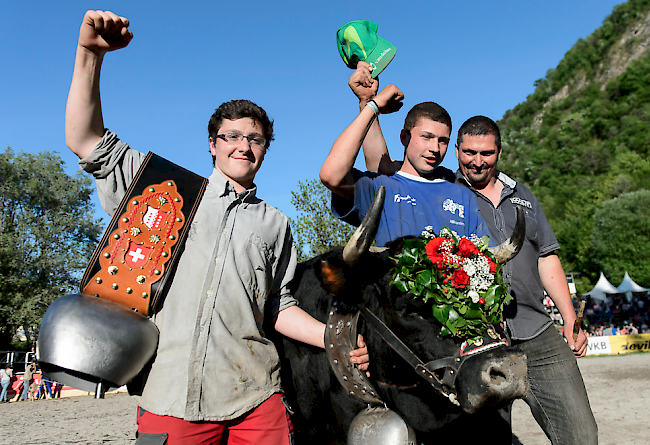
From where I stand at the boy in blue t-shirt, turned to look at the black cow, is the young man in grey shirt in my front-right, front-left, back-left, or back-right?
front-right

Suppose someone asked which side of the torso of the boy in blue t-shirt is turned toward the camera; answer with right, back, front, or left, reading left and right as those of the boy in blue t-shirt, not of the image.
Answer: front

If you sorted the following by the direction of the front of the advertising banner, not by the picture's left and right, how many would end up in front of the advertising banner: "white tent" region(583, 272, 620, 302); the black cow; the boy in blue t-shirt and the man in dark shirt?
3

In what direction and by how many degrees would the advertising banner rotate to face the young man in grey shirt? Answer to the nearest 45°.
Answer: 0° — it already faces them

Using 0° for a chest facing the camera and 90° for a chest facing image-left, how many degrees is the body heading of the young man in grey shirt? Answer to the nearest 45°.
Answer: approximately 0°

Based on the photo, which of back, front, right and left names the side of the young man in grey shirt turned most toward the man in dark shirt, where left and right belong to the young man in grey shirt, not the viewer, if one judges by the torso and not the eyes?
left

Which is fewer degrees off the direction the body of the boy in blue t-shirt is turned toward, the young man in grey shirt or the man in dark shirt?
the young man in grey shirt

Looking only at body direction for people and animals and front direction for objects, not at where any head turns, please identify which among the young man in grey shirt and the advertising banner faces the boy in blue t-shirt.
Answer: the advertising banner

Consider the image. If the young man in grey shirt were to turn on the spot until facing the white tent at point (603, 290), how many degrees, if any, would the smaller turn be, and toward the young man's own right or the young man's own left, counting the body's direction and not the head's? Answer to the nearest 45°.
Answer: approximately 135° to the young man's own left

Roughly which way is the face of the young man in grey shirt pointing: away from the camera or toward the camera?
toward the camera

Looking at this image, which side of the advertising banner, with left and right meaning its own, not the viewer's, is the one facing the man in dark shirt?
front

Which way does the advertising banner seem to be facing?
toward the camera

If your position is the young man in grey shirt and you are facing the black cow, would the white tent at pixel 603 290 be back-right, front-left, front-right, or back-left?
front-left
